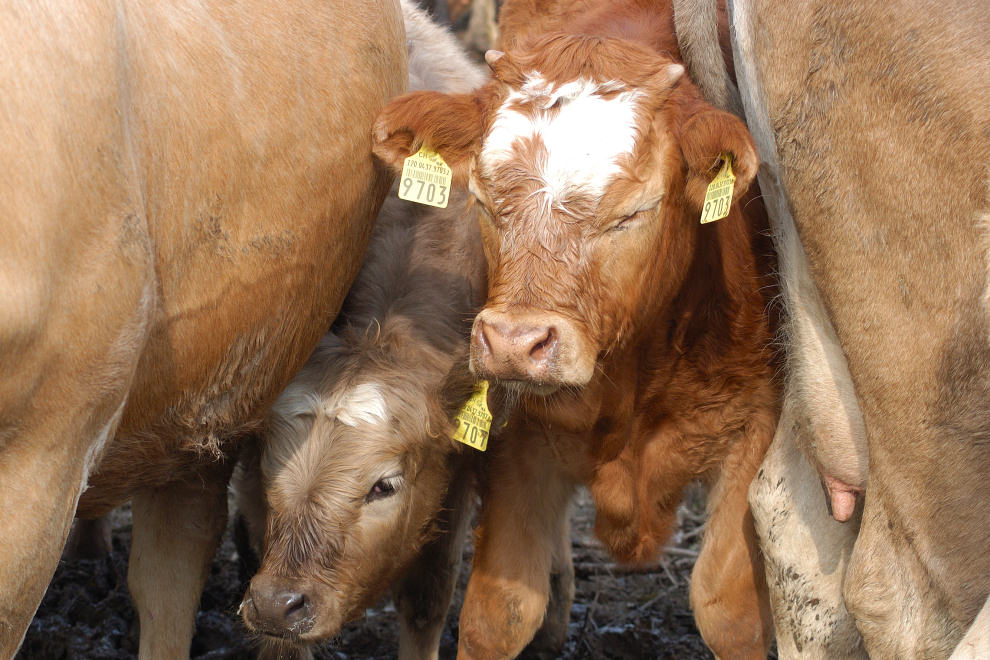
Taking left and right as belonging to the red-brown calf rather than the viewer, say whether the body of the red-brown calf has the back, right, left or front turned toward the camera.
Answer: front

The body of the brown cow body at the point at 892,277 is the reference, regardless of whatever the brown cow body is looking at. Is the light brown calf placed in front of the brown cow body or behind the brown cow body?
behind

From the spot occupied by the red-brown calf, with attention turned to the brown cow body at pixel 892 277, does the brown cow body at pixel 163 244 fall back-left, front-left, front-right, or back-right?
back-right

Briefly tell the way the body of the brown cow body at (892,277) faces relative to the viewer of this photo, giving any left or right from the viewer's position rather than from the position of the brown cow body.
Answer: facing away from the viewer and to the right of the viewer

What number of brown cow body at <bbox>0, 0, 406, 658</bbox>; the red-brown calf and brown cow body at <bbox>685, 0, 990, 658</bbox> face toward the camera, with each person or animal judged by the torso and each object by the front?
1

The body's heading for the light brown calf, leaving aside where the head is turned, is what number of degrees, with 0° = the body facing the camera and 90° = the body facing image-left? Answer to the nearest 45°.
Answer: approximately 45°

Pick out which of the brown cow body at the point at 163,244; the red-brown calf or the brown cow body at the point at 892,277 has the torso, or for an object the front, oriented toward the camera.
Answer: the red-brown calf

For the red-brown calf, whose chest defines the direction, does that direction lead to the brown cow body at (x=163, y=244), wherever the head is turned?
no

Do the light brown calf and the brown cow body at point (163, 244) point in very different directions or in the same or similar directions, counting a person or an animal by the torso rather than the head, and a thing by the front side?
very different directions
